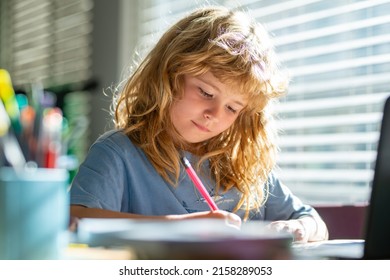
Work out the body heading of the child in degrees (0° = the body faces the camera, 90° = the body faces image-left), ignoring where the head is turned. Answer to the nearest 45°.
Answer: approximately 315°

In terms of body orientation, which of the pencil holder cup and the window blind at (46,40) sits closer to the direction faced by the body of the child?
the pencil holder cup

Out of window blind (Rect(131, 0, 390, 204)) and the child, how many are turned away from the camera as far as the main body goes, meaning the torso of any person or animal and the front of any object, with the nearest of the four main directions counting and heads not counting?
0

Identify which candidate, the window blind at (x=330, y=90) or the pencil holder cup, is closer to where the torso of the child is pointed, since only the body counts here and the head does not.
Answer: the pencil holder cup

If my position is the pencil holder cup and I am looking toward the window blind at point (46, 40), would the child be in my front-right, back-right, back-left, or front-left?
front-right

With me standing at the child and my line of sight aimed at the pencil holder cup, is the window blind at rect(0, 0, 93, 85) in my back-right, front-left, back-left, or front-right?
back-right

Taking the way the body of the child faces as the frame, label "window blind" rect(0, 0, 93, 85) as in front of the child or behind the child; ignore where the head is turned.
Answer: behind

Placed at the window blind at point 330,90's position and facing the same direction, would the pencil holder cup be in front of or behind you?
in front

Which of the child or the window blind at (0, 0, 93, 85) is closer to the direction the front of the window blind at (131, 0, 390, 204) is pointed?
the child

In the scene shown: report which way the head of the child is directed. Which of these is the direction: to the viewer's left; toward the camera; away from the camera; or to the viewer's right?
toward the camera

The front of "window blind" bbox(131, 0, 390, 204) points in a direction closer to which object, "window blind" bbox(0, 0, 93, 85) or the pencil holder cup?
the pencil holder cup

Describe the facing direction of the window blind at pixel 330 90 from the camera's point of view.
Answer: facing the viewer and to the left of the viewer

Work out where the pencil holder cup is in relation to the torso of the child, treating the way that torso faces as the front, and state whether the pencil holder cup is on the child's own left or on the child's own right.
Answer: on the child's own right

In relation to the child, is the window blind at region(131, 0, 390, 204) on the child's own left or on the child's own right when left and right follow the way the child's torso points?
on the child's own left

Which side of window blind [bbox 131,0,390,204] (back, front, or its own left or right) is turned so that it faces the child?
front
